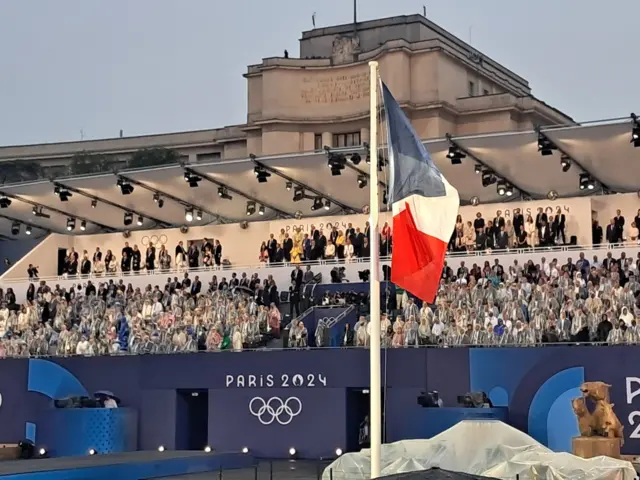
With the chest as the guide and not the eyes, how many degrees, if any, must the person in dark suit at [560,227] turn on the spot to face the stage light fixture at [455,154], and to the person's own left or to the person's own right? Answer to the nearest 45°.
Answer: approximately 45° to the person's own right

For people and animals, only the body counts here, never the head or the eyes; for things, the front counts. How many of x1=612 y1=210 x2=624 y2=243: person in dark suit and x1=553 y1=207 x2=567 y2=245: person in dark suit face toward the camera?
2

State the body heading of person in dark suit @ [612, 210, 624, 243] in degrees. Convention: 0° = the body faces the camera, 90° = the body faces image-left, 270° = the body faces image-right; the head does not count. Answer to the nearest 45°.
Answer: approximately 0°

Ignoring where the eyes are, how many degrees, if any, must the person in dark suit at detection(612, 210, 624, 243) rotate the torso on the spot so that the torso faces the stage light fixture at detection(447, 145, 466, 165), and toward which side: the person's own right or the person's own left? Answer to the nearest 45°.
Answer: approximately 45° to the person's own right

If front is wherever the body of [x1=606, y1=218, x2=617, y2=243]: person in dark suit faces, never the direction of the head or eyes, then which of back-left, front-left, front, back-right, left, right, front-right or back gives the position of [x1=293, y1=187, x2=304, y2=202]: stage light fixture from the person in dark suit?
right

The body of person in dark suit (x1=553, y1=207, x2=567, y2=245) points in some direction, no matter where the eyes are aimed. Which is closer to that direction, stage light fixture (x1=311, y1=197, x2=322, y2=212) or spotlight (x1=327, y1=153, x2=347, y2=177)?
the spotlight

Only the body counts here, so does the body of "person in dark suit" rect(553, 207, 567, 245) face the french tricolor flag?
yes

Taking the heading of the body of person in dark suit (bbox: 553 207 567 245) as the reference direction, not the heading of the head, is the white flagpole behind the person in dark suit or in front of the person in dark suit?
in front

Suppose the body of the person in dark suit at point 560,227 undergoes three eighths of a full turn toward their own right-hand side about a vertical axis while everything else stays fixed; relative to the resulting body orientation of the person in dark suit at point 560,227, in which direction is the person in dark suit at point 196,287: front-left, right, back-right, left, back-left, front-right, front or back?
front-left

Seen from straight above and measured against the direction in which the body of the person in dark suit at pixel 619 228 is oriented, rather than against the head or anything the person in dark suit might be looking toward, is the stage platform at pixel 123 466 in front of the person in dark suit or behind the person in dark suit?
in front

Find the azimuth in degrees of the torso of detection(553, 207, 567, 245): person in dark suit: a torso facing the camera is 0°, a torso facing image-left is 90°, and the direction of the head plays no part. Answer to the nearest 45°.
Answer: approximately 0°
